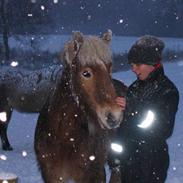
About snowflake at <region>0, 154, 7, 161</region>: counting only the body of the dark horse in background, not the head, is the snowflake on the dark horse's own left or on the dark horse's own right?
on the dark horse's own right

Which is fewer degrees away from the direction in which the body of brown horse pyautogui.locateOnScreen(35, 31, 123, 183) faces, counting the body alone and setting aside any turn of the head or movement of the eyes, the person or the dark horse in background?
the person

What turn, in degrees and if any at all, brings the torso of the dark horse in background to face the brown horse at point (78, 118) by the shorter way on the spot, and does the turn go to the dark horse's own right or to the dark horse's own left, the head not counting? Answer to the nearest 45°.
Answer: approximately 90° to the dark horse's own right

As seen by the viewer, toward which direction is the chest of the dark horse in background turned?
to the viewer's right

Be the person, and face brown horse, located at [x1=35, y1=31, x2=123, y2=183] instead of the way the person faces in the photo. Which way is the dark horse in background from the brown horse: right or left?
right

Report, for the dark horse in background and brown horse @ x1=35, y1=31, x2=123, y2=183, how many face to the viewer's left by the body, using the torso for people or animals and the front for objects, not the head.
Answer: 0

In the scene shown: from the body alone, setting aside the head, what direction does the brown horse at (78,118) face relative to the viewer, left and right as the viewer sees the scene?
facing the viewer and to the right of the viewer

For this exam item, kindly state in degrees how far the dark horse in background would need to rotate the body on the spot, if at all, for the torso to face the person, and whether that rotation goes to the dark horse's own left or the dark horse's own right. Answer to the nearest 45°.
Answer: approximately 90° to the dark horse's own right
